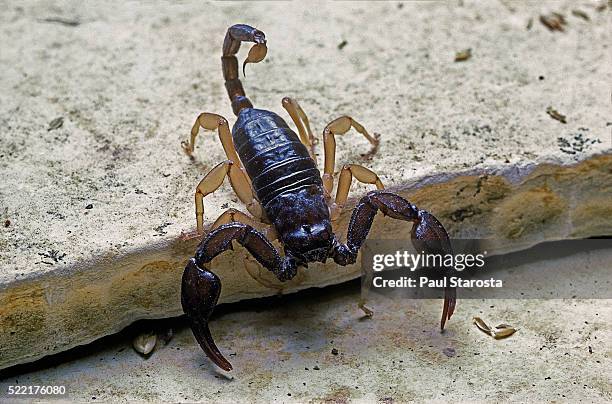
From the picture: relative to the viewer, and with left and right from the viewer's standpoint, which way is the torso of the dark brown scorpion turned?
facing the viewer
